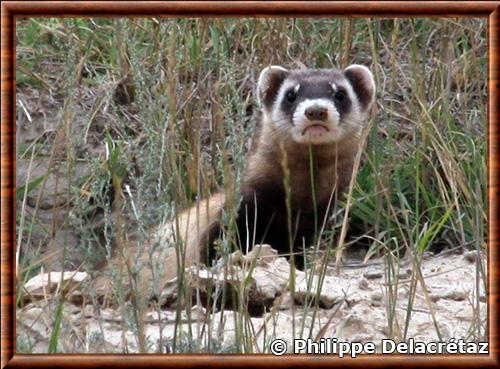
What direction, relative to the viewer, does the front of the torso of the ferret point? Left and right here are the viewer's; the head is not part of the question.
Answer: facing the viewer and to the right of the viewer
